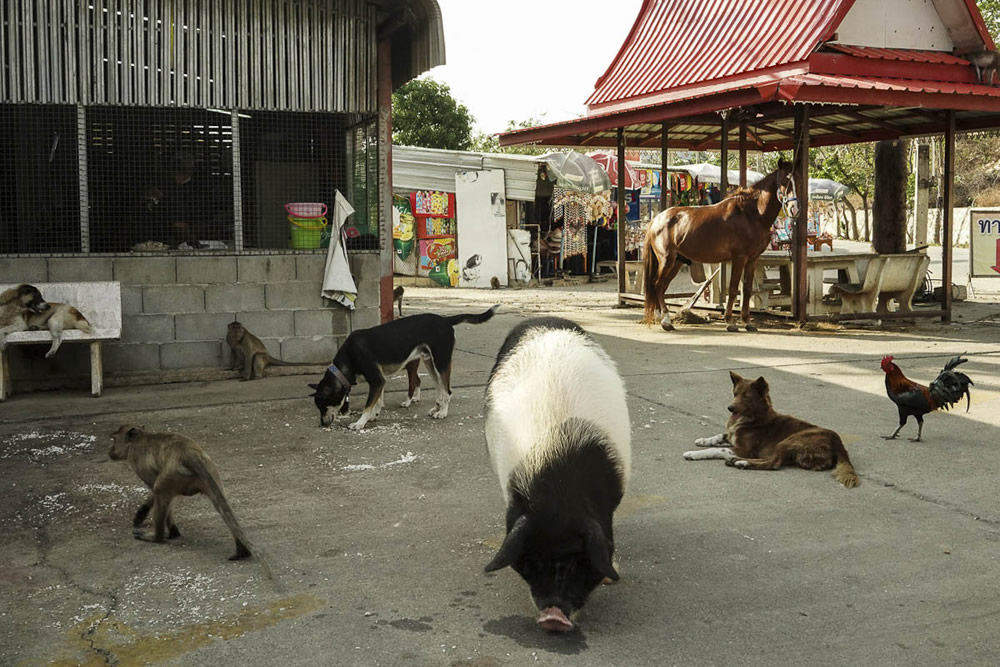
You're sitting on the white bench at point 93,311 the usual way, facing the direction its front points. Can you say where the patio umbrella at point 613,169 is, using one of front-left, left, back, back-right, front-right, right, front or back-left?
back-left

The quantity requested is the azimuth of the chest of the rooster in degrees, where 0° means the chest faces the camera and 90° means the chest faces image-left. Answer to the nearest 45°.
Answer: approximately 90°

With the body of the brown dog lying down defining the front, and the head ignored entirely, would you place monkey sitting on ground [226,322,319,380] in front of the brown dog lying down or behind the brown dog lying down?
in front

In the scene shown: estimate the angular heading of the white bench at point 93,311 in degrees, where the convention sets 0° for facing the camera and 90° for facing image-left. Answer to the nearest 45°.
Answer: approximately 0°

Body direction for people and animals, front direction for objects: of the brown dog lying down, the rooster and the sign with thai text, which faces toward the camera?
the sign with thai text

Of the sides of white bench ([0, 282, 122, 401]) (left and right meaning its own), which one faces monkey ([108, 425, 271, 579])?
front

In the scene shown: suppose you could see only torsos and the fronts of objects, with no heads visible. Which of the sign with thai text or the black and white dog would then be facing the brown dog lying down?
the sign with thai text

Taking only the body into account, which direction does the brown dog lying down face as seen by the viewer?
to the viewer's left

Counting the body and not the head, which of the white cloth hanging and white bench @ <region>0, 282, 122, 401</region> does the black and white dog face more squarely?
the white bench
